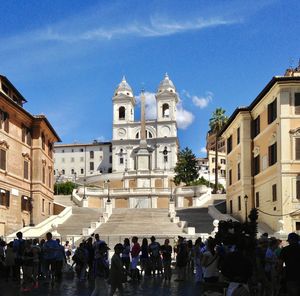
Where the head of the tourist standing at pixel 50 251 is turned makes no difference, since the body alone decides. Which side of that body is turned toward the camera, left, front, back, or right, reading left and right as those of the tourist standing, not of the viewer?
back

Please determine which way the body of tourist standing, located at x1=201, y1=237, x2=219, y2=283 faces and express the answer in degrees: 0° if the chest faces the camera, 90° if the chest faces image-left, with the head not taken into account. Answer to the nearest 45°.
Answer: approximately 180°

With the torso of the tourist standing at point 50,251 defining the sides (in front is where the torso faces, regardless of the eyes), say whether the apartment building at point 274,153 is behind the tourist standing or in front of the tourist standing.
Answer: in front
